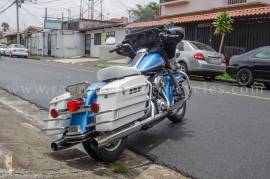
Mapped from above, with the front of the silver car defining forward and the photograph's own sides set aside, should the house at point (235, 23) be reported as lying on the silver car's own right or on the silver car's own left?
on the silver car's own right

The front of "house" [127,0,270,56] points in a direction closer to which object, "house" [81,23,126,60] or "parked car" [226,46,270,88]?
the parked car

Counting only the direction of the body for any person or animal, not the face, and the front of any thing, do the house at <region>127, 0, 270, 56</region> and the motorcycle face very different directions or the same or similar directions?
very different directions

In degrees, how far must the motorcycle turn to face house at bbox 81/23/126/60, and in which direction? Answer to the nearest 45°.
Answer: approximately 45° to its left

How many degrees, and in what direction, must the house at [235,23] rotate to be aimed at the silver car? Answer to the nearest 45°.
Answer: approximately 45° to its left

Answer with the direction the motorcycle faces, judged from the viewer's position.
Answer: facing away from the viewer and to the right of the viewer

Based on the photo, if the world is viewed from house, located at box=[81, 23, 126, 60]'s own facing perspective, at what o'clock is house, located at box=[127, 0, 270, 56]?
house, located at box=[127, 0, 270, 56] is roughly at 10 o'clock from house, located at box=[81, 23, 126, 60].
